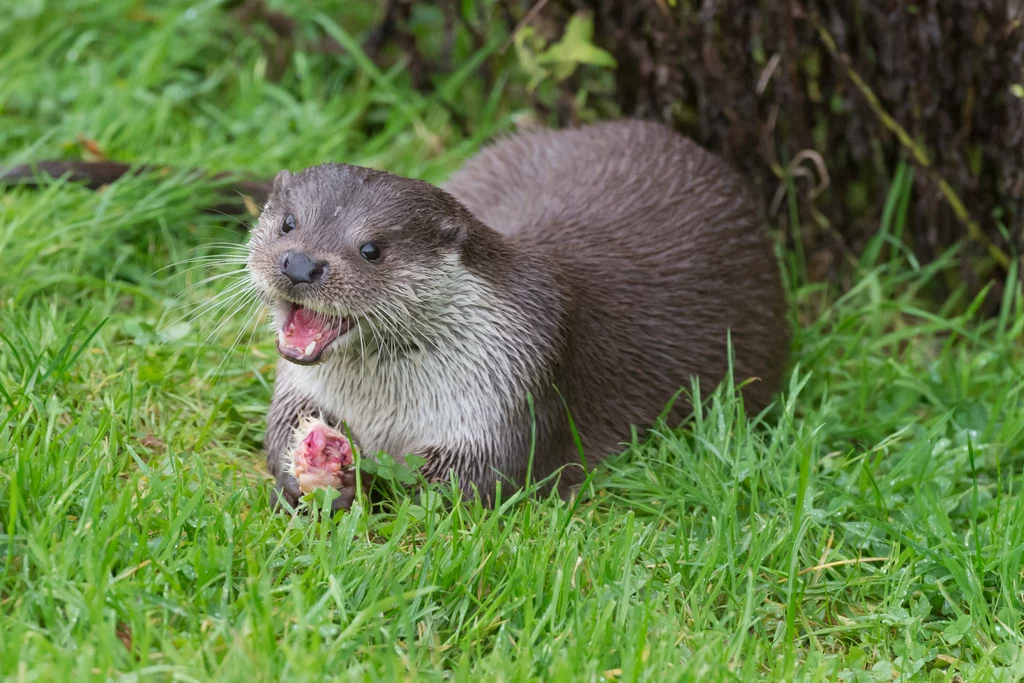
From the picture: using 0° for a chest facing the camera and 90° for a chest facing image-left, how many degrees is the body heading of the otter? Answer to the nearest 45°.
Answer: approximately 45°
